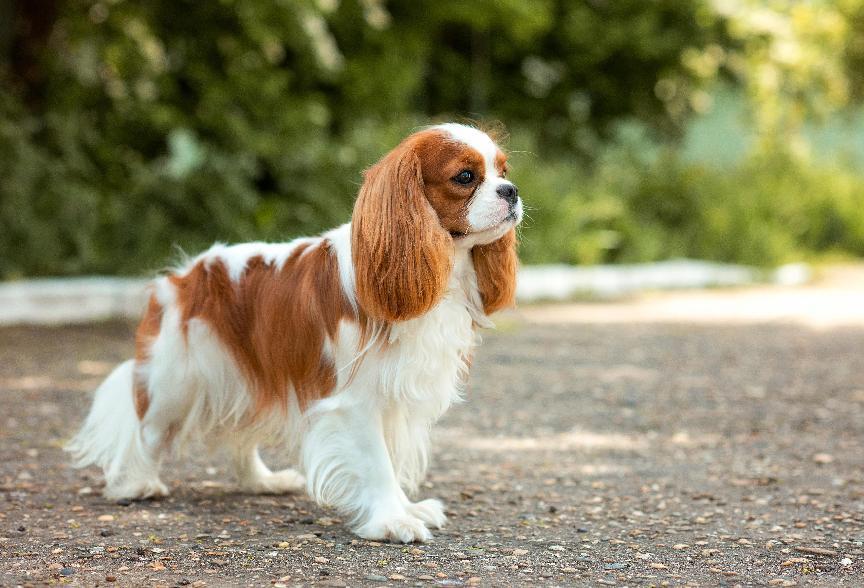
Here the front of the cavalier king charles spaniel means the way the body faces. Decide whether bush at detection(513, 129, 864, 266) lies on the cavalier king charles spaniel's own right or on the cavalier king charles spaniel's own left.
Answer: on the cavalier king charles spaniel's own left

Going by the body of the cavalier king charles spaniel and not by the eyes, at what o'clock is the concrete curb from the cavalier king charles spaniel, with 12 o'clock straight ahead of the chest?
The concrete curb is roughly at 8 o'clock from the cavalier king charles spaniel.

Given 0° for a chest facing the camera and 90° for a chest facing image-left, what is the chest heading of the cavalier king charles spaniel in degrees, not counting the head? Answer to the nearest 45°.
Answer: approximately 315°
